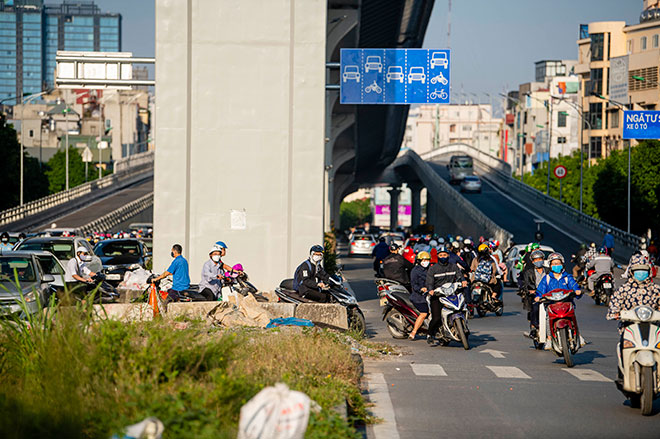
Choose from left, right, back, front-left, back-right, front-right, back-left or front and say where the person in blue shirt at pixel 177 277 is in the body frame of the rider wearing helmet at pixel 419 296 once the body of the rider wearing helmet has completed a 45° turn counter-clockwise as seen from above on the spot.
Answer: back

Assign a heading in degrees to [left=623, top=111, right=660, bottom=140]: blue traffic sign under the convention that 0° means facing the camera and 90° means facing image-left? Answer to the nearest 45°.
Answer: approximately 0°

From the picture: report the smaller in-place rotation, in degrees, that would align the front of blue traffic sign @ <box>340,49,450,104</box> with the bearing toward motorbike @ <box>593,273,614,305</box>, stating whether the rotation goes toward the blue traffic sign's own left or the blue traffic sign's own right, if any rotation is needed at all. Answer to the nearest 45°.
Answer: approximately 90° to the blue traffic sign's own left

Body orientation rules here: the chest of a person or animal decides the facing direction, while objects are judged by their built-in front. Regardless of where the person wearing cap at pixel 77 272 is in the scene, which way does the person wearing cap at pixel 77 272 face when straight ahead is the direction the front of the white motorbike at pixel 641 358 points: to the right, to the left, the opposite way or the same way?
to the left

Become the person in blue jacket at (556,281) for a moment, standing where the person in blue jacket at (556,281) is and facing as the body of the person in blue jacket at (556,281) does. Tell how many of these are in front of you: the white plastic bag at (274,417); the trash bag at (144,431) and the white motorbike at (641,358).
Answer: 3

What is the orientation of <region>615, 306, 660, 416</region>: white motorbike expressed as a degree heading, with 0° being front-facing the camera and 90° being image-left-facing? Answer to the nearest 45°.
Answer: approximately 0°

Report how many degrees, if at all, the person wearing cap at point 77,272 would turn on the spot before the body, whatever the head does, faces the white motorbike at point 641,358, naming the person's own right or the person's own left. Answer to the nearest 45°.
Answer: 0° — they already face it
